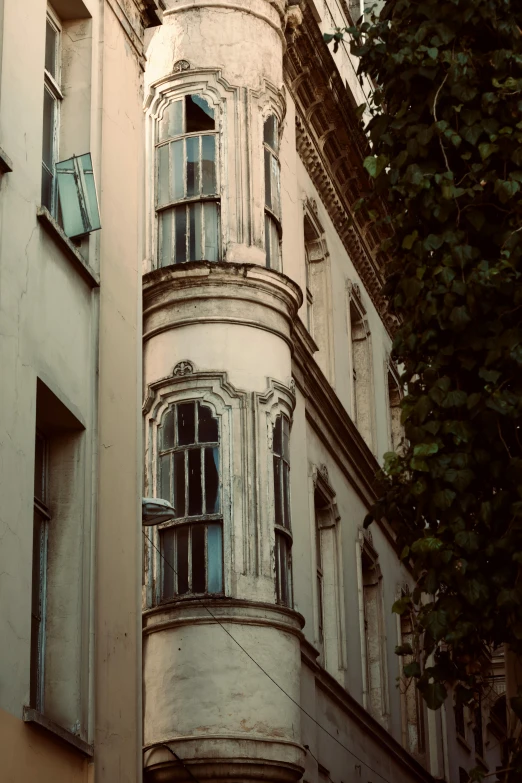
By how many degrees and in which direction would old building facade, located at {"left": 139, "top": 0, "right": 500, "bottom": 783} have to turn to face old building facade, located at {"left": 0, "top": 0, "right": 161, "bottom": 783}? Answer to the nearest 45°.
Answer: approximately 45° to its right

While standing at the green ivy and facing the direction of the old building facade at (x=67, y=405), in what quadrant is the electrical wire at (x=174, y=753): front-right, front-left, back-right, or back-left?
front-right

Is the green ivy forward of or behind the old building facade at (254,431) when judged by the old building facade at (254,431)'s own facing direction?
forward
